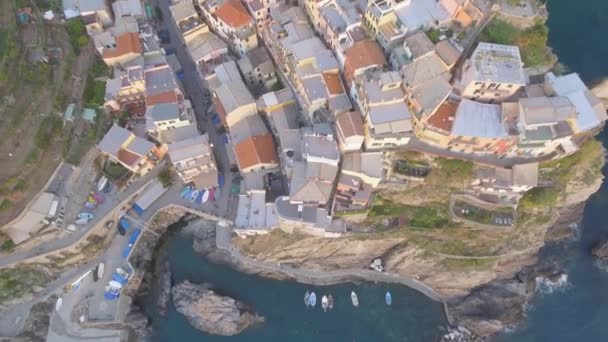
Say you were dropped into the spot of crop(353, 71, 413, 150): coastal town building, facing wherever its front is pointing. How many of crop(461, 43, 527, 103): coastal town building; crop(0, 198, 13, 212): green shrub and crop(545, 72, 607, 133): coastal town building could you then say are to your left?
2

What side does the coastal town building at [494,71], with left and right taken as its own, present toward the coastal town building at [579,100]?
left

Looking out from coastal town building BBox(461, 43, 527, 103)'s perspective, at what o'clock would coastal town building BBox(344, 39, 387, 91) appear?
coastal town building BBox(344, 39, 387, 91) is roughly at 3 o'clock from coastal town building BBox(461, 43, 527, 103).

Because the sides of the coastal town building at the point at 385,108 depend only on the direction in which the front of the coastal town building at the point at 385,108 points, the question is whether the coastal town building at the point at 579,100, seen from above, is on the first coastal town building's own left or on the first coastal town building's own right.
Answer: on the first coastal town building's own left

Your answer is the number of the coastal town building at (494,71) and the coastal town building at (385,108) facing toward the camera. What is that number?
2

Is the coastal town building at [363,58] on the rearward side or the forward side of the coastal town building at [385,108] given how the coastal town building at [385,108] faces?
on the rearward side

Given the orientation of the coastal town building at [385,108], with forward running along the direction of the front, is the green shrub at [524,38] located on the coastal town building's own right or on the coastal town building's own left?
on the coastal town building's own left

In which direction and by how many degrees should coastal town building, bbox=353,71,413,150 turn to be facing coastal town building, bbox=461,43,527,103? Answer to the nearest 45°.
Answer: approximately 90° to its left

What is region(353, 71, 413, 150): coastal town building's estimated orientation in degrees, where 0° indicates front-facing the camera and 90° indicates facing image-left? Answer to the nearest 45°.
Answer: approximately 0°

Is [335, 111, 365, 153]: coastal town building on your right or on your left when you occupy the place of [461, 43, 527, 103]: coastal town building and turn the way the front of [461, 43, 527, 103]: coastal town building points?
on your right
